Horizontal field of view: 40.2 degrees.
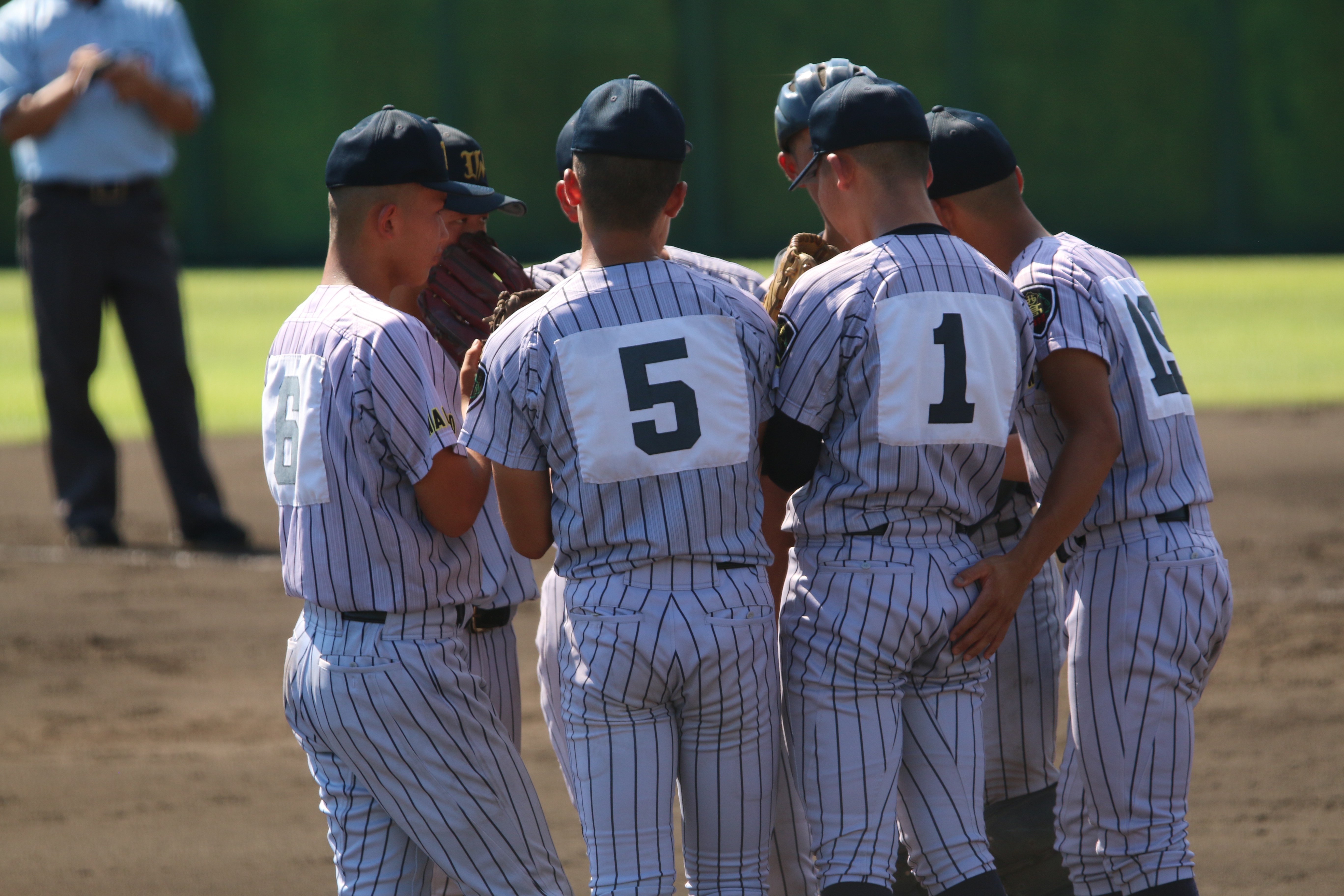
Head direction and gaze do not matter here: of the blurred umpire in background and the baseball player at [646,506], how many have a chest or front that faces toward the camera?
1

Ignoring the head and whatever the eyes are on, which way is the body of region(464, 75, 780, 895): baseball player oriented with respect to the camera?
away from the camera

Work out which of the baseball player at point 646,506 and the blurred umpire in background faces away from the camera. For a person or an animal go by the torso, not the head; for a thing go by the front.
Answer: the baseball player

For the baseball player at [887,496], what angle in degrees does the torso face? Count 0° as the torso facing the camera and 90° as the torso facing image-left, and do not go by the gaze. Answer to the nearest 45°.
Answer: approximately 135°

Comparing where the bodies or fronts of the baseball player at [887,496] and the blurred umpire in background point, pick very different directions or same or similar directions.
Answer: very different directions

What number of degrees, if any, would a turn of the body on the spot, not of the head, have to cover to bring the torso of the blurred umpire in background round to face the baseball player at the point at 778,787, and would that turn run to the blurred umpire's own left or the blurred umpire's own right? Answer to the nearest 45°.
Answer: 0° — they already face them

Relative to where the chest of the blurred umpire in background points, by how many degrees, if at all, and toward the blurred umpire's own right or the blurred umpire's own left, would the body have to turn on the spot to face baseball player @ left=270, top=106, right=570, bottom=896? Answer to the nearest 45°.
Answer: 0° — they already face them

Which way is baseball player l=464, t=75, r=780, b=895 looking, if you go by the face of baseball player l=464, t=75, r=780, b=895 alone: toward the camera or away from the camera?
away from the camera

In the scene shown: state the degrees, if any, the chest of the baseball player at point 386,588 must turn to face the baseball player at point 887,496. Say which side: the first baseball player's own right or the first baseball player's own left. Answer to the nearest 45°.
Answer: approximately 45° to the first baseball player's own right

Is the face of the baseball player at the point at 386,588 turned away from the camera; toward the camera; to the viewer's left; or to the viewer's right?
to the viewer's right

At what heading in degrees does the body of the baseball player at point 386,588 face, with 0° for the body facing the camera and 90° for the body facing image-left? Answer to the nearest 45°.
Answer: approximately 225°

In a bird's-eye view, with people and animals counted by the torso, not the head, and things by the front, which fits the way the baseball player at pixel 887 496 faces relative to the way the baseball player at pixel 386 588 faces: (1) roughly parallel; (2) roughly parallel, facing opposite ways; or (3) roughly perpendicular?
roughly perpendicular
